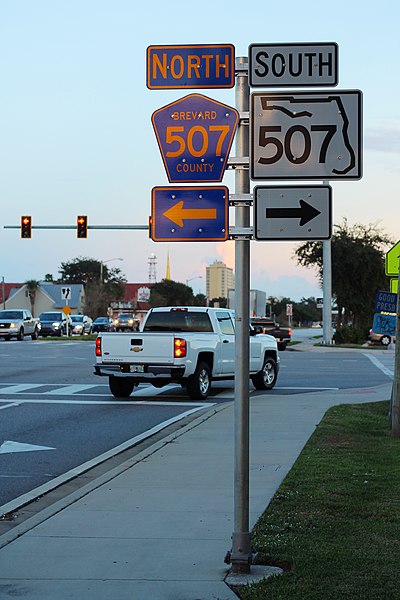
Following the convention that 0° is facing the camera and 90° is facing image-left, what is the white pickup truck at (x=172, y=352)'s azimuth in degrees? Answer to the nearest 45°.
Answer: approximately 225°

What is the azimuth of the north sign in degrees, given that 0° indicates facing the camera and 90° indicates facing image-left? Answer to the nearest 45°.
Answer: approximately 0°

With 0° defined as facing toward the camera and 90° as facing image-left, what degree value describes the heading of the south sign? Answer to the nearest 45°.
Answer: approximately 0°

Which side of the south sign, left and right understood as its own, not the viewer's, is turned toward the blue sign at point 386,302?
back

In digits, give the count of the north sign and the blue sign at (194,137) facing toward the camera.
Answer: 2

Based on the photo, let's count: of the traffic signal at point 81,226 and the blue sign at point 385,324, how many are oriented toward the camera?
2

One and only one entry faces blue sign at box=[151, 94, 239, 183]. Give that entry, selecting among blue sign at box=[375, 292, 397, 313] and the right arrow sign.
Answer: blue sign at box=[375, 292, 397, 313]

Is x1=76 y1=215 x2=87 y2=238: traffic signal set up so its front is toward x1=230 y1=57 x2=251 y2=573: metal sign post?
yes
